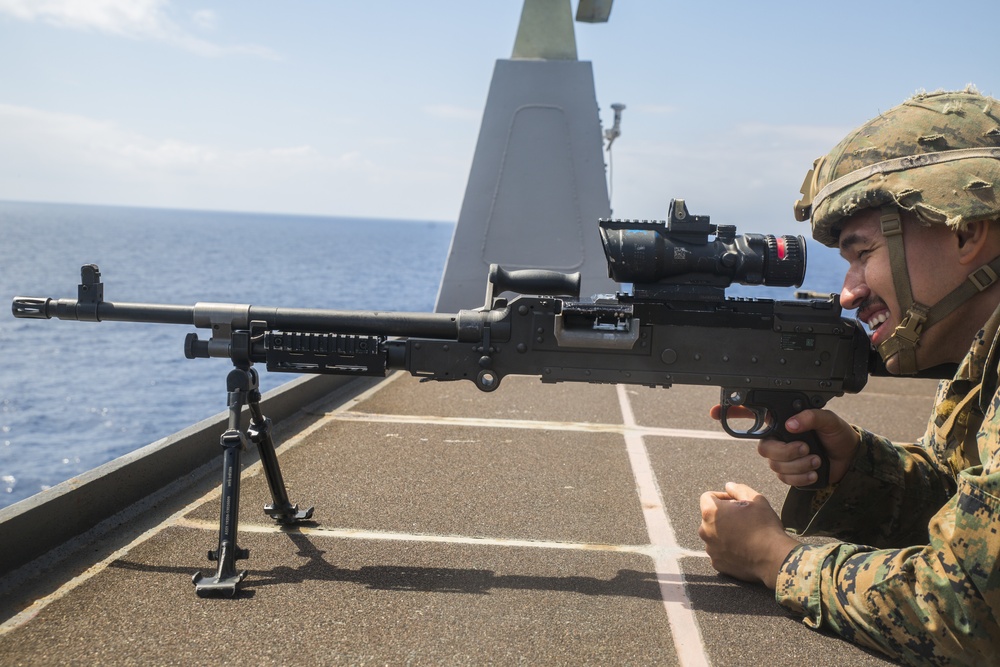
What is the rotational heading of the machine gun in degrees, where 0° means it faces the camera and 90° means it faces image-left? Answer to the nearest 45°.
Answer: approximately 90°
